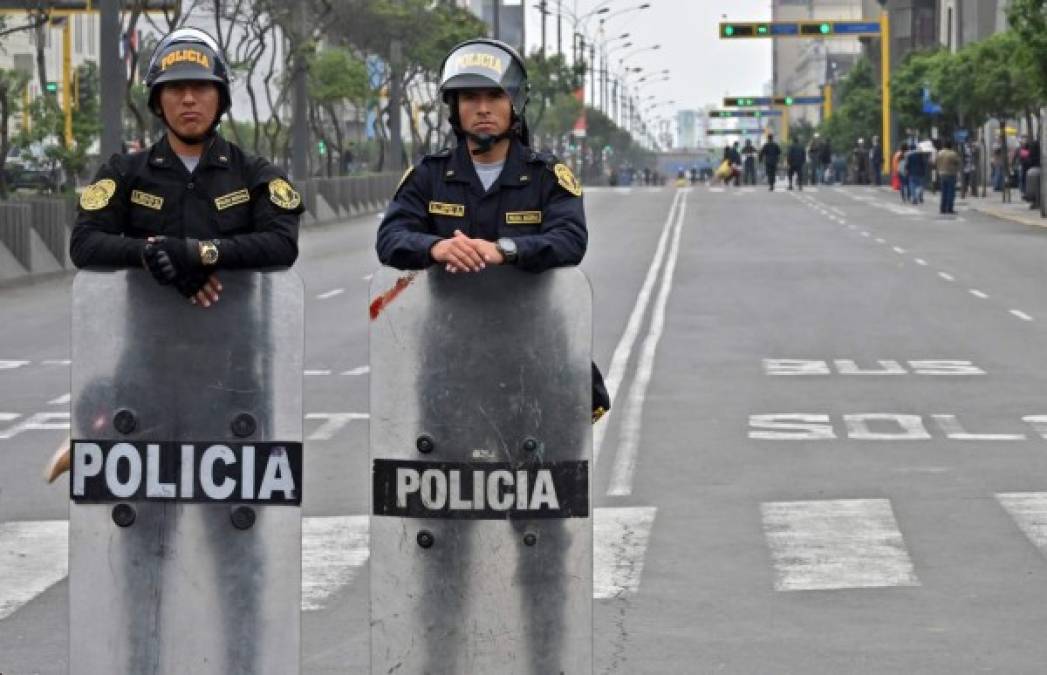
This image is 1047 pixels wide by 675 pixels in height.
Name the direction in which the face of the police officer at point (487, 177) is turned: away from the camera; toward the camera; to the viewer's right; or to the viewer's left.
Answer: toward the camera

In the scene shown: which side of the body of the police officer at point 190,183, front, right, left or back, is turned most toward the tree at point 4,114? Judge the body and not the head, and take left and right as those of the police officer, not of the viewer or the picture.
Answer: back

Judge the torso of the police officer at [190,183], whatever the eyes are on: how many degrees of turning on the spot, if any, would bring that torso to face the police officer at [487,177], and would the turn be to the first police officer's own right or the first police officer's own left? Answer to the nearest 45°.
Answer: approximately 90° to the first police officer's own left

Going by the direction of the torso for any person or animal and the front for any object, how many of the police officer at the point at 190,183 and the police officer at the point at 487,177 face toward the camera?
2

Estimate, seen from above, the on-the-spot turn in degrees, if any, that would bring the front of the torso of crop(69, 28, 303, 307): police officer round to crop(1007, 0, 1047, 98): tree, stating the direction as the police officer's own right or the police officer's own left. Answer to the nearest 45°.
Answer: approximately 180°

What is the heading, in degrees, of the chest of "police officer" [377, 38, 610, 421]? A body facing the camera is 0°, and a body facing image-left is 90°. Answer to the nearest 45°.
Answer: approximately 0°

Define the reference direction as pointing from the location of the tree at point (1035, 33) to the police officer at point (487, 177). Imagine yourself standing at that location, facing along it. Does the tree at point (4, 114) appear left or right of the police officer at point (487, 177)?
right

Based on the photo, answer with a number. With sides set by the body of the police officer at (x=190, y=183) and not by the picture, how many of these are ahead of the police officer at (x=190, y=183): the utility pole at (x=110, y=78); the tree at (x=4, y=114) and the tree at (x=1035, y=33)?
0

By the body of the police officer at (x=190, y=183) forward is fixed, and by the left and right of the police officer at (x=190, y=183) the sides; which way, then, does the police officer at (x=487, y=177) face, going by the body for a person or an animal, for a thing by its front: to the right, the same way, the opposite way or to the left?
the same way

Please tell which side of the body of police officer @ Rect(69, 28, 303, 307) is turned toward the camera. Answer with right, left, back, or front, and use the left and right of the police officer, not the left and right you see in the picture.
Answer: front

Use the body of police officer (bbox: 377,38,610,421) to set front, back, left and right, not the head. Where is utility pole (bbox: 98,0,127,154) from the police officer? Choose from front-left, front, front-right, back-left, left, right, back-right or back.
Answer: back

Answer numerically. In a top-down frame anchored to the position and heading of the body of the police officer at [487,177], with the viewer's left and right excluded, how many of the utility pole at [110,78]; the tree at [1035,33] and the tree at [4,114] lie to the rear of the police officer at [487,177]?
3

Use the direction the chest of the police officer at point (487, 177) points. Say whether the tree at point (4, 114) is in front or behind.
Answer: behind

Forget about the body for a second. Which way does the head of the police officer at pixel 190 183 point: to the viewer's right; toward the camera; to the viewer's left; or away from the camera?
toward the camera
